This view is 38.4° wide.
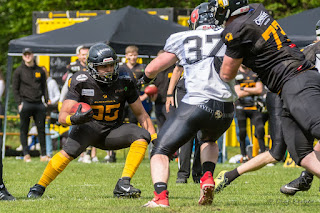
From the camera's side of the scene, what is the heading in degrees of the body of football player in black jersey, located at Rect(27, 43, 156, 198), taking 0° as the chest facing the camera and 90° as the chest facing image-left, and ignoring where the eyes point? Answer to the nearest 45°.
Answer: approximately 0°

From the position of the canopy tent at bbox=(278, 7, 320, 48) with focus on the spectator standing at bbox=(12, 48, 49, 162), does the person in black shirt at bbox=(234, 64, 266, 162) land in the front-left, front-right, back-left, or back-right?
front-left

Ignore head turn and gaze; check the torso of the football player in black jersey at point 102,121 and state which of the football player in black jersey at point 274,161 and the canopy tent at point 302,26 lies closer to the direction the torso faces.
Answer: the football player in black jersey

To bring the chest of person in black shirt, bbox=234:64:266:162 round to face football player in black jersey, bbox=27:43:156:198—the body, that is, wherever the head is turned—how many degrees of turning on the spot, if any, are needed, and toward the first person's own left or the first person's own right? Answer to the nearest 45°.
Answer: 0° — they already face them

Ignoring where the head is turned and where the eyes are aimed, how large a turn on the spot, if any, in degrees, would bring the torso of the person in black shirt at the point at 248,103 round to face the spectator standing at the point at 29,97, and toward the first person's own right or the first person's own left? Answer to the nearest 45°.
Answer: approximately 90° to the first person's own right

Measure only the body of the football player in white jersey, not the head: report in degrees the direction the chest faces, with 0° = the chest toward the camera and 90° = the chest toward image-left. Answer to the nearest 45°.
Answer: approximately 135°

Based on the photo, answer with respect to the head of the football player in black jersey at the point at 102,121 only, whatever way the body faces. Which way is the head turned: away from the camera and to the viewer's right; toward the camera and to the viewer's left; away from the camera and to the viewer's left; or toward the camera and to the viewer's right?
toward the camera and to the viewer's right

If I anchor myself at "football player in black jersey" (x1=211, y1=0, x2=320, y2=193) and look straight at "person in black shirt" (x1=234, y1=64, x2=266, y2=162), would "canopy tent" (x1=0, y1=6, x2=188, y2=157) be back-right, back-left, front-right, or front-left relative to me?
front-left

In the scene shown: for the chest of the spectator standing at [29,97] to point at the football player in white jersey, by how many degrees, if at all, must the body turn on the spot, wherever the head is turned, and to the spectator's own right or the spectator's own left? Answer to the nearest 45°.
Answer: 0° — they already face them

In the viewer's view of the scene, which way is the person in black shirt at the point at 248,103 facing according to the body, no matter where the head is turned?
toward the camera

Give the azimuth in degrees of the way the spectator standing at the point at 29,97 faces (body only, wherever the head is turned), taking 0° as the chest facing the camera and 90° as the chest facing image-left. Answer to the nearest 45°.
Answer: approximately 0°

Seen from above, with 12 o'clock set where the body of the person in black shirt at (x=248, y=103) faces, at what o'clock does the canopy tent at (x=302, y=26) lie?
The canopy tent is roughly at 7 o'clock from the person in black shirt.

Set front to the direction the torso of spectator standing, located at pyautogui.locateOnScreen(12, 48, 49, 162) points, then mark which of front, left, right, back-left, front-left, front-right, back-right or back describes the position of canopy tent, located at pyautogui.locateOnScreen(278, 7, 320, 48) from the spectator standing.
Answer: left
